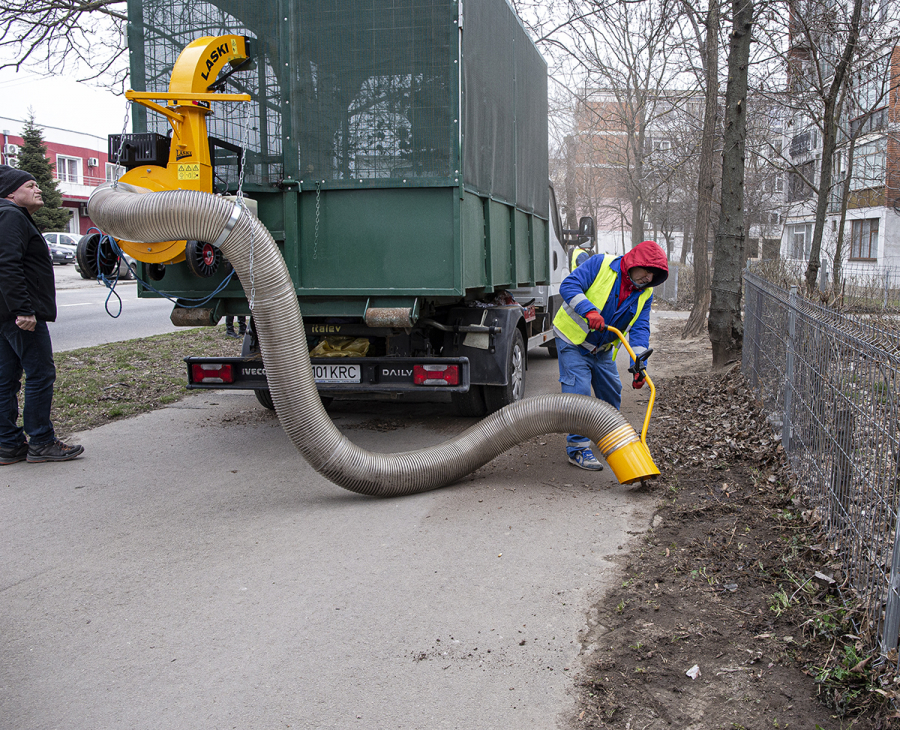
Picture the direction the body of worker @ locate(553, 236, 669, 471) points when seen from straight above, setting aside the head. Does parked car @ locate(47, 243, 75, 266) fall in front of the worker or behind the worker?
behind

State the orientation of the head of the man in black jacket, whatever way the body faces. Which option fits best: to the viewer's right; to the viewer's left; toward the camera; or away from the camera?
to the viewer's right

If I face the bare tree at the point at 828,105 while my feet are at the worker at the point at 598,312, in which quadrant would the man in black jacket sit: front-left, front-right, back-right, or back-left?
back-left

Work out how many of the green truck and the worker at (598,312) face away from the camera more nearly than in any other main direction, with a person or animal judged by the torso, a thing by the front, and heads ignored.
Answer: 1

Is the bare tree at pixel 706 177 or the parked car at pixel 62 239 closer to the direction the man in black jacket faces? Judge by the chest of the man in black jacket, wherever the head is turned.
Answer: the bare tree

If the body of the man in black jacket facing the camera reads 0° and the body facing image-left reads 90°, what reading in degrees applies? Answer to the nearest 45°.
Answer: approximately 270°

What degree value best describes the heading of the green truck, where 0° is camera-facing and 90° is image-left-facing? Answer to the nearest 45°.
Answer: approximately 180°

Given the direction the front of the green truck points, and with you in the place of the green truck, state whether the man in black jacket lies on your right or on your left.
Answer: on your left

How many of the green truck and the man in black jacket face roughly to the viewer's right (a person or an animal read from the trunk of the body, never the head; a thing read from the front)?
1

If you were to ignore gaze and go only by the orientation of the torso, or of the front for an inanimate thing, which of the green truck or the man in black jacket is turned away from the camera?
the green truck

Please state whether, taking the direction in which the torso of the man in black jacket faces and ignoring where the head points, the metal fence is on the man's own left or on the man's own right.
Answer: on the man's own right
